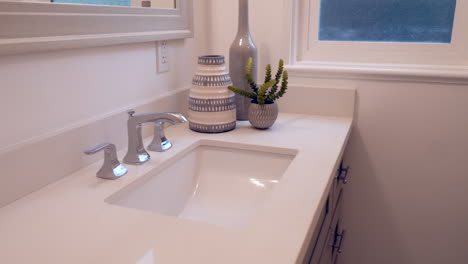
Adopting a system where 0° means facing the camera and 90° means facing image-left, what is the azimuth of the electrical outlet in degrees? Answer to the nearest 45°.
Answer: approximately 315°

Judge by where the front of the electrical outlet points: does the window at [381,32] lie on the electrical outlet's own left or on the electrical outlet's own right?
on the electrical outlet's own left
